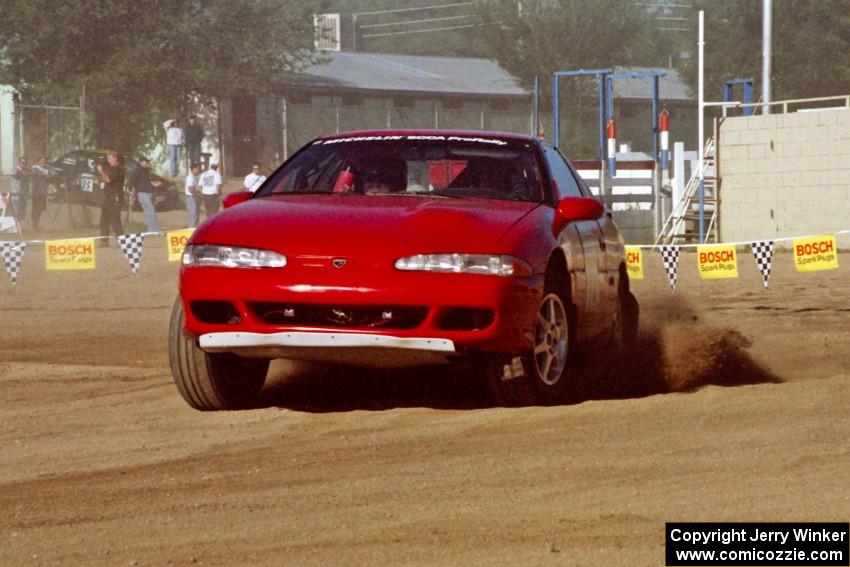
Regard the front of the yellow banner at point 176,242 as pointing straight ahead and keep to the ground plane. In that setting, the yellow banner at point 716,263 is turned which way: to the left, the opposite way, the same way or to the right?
the same way

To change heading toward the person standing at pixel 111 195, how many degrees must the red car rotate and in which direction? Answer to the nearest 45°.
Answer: approximately 135° to its right

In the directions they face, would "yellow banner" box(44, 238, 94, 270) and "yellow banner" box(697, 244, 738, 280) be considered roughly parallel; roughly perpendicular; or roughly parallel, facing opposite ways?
roughly parallel

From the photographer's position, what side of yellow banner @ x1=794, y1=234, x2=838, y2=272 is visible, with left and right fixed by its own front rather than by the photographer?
front

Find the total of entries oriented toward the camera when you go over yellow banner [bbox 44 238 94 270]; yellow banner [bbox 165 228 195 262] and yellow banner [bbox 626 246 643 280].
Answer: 3

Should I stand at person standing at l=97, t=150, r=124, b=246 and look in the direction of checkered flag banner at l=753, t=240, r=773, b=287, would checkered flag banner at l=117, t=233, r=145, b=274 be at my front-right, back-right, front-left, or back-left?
front-right

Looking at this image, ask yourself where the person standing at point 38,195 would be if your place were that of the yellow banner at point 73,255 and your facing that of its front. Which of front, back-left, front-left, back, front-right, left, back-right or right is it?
back

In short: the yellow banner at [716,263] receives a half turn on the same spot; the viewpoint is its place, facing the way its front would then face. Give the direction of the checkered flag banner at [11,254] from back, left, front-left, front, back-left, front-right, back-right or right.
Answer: left

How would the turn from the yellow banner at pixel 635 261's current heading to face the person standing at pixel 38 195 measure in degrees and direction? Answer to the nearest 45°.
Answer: approximately 135° to its right

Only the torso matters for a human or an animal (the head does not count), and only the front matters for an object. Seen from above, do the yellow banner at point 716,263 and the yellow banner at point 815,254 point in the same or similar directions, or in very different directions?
same or similar directions

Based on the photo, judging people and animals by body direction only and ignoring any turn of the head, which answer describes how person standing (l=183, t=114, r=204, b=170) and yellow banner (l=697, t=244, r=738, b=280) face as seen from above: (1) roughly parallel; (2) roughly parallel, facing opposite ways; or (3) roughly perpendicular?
roughly parallel

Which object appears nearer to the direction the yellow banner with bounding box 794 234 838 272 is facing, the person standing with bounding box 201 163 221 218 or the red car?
the red car

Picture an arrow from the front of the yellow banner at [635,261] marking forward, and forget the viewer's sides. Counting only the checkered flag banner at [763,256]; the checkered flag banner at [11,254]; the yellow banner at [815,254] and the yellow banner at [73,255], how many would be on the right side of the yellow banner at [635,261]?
2

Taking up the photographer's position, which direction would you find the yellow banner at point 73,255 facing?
facing the viewer

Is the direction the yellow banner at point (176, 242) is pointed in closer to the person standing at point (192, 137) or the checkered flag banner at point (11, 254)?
the checkered flag banner
